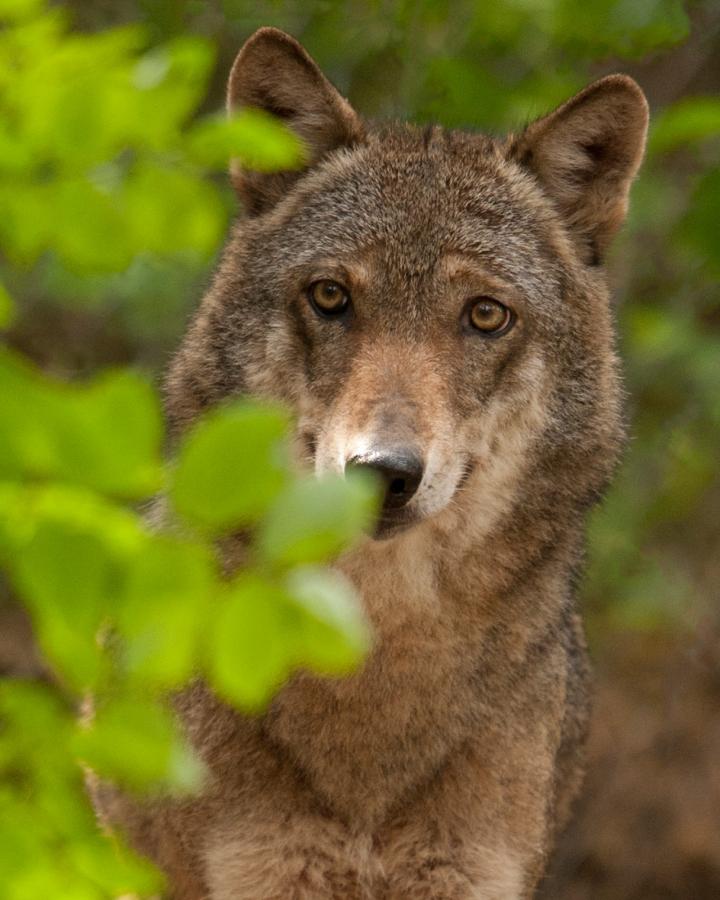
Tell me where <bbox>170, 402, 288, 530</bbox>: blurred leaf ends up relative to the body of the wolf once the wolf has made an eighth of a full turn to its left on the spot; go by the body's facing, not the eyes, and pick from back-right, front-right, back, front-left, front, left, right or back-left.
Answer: front-right

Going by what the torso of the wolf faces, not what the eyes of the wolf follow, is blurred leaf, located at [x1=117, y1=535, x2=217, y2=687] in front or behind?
in front

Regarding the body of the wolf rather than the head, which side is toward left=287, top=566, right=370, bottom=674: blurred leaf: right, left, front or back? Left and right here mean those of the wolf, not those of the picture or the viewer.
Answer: front

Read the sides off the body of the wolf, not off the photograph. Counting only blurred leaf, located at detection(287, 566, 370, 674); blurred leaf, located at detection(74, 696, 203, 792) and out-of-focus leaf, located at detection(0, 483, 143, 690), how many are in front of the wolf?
3

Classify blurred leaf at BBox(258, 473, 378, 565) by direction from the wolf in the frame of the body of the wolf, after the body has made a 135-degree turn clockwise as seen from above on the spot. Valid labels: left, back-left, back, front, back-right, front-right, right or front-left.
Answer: back-left

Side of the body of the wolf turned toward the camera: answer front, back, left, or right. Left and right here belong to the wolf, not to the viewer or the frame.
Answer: front

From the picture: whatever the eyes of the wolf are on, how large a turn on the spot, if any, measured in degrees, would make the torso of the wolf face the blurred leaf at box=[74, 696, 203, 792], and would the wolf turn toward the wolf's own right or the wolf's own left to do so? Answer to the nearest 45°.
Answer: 0° — it already faces it
